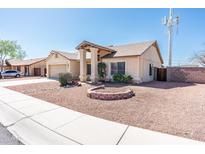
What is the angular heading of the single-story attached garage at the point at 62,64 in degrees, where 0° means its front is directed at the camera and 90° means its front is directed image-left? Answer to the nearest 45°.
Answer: approximately 45°

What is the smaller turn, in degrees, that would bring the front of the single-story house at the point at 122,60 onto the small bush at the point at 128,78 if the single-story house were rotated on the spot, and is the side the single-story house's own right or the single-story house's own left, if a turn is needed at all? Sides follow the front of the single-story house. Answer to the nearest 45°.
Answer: approximately 45° to the single-story house's own left

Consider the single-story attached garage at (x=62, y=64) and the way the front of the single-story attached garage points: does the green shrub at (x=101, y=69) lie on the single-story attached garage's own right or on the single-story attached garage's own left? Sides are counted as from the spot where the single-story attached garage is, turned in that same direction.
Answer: on the single-story attached garage's own left

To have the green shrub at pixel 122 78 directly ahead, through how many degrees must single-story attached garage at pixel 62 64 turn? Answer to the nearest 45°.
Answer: approximately 90° to its left

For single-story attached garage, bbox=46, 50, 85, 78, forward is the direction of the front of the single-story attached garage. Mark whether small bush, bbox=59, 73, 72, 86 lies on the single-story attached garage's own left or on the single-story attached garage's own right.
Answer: on the single-story attached garage's own left

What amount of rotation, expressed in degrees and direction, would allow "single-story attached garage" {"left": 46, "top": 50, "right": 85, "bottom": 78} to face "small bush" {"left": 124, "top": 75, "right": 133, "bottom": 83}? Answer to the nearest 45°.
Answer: approximately 90° to its left

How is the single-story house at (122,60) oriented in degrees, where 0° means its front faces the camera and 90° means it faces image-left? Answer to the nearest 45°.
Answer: approximately 45°
